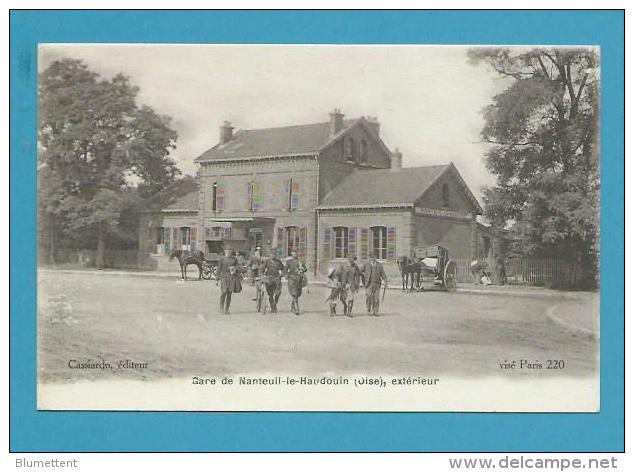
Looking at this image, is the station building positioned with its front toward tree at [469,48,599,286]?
no

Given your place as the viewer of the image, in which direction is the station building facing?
facing the viewer and to the left of the viewer

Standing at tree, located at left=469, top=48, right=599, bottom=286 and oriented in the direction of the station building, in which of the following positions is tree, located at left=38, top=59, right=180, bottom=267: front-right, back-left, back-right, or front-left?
front-left
